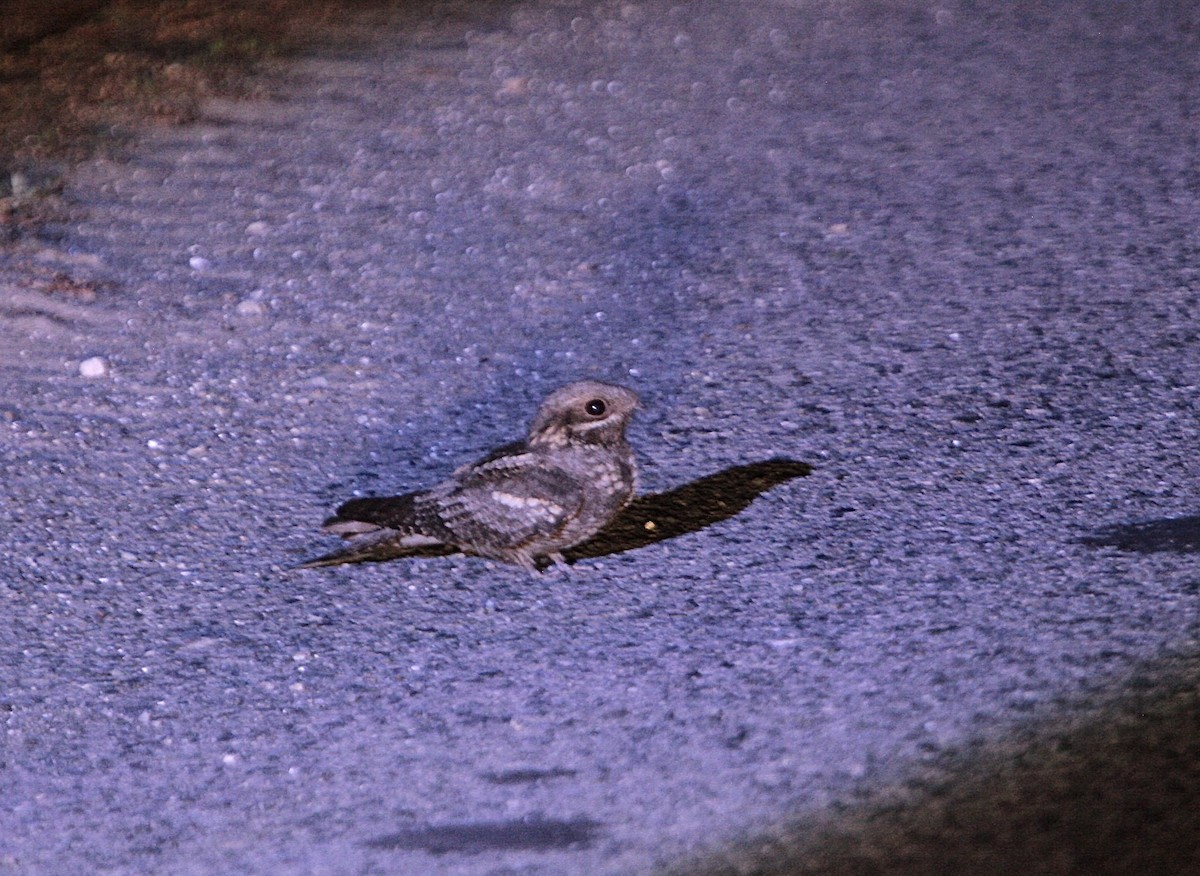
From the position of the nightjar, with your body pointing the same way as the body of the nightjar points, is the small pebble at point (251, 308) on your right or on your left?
on your left

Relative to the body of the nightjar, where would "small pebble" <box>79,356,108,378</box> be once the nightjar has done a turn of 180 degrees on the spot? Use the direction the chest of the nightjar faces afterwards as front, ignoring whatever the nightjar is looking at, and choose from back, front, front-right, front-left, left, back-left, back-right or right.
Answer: front-right

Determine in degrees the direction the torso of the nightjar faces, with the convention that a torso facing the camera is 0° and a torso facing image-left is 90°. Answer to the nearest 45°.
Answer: approximately 270°
